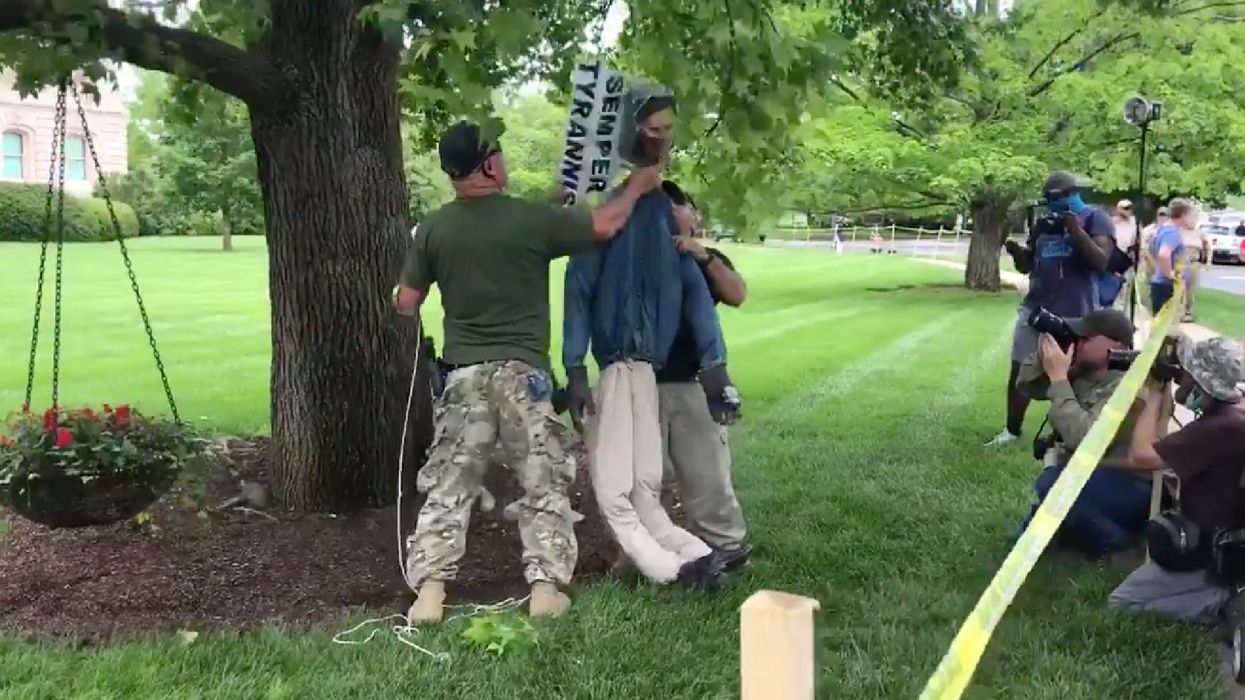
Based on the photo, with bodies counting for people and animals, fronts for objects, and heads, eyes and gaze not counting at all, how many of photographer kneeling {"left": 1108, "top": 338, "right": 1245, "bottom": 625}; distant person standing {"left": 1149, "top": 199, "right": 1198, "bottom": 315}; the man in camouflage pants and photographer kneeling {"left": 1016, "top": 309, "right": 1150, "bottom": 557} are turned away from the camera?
1

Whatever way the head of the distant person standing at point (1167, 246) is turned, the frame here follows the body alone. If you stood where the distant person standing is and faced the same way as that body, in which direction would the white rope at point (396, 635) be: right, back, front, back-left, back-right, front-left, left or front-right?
right

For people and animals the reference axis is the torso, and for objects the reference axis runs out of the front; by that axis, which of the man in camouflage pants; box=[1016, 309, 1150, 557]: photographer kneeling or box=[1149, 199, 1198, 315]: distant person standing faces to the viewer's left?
the photographer kneeling

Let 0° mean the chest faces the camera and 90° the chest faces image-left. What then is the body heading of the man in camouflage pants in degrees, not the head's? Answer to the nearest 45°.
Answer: approximately 180°

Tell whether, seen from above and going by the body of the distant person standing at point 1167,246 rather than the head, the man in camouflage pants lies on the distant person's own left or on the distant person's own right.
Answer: on the distant person's own right

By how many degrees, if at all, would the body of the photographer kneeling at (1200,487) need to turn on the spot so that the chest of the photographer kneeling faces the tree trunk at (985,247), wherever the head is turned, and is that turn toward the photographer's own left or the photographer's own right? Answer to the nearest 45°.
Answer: approximately 90° to the photographer's own right

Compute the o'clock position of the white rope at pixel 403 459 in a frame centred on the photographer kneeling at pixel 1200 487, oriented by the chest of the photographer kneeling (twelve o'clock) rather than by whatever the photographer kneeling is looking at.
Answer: The white rope is roughly at 12 o'clock from the photographer kneeling.

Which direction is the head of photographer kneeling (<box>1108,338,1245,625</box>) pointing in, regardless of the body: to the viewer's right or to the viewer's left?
to the viewer's left

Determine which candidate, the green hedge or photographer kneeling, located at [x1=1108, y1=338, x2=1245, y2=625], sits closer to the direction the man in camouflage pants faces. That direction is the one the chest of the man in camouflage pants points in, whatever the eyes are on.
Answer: the green hedge

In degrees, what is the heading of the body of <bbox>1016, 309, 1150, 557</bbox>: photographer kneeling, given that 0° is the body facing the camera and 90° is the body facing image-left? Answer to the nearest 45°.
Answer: approximately 90°

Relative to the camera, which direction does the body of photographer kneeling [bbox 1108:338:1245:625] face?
to the viewer's left

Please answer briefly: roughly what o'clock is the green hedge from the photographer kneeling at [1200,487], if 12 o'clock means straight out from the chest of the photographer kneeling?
The green hedge is roughly at 1 o'clock from the photographer kneeling.

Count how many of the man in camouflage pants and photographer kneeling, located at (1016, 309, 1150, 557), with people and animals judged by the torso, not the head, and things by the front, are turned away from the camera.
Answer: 1

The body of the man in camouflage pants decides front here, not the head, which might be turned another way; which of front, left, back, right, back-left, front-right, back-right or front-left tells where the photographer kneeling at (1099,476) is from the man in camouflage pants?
right
